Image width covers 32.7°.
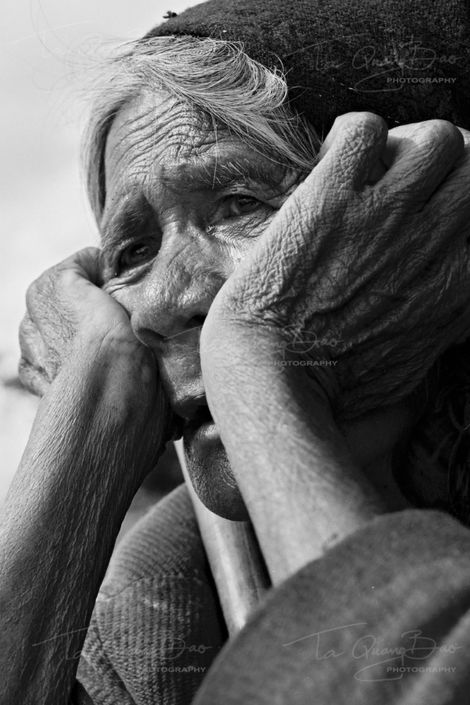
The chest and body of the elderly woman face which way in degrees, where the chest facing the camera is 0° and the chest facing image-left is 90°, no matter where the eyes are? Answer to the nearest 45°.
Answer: approximately 45°
